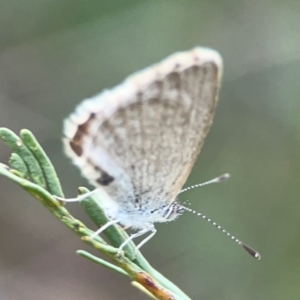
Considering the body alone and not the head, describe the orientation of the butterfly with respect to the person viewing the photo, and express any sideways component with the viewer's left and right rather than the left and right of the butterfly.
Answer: facing to the right of the viewer
